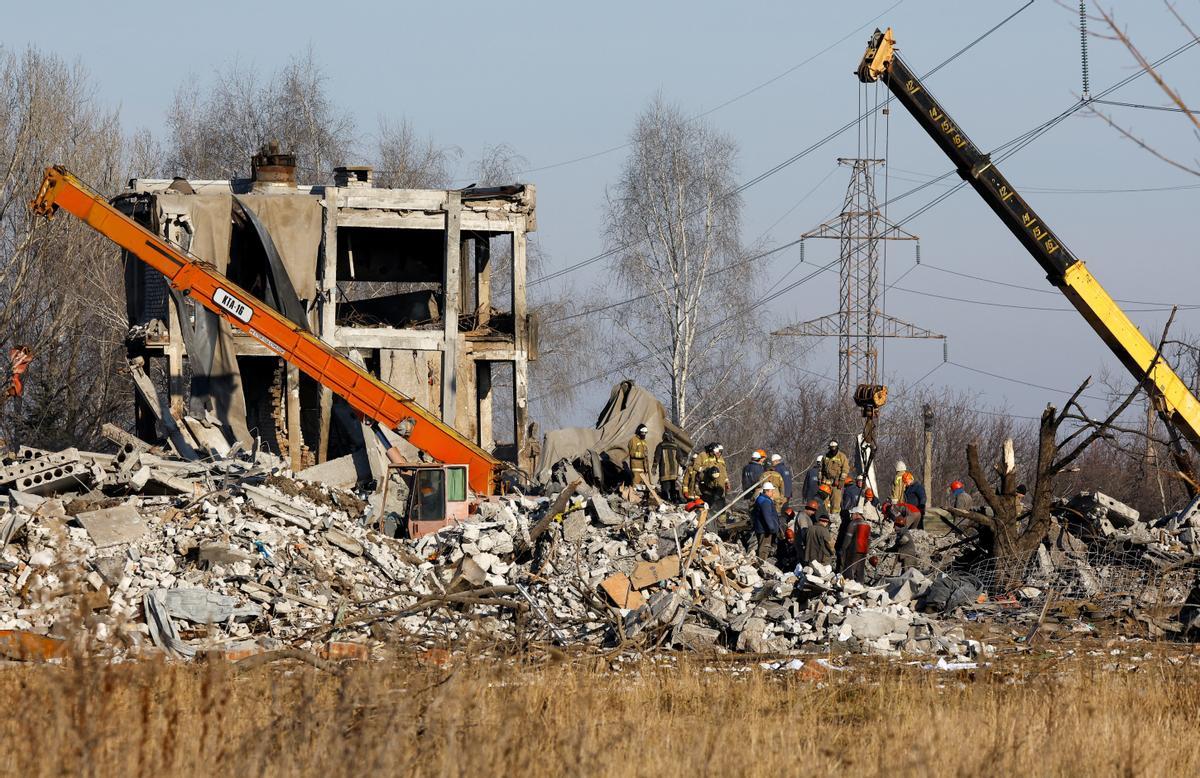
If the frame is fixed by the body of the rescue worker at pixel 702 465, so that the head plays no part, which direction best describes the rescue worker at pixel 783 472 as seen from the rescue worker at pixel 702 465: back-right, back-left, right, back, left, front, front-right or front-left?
front-left

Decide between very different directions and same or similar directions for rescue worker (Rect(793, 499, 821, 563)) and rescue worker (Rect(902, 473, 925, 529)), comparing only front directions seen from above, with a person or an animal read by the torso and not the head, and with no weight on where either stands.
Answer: very different directions

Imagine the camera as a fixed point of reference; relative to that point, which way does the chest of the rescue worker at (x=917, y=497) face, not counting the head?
to the viewer's left

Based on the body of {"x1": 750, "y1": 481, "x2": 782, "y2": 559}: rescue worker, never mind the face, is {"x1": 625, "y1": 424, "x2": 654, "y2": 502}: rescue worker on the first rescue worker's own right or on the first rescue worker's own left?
on the first rescue worker's own left
